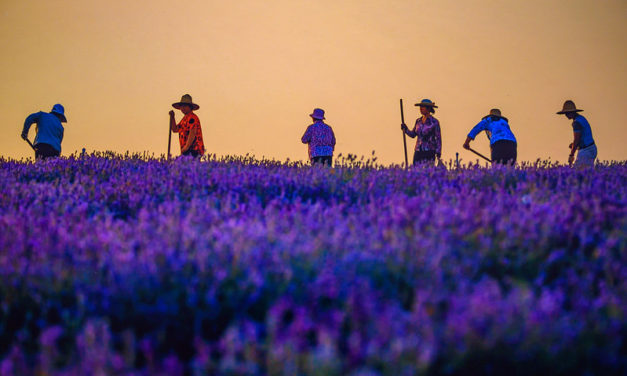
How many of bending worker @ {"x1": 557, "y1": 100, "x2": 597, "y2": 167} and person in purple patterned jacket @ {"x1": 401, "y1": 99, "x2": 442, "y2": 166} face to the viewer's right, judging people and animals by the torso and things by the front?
0

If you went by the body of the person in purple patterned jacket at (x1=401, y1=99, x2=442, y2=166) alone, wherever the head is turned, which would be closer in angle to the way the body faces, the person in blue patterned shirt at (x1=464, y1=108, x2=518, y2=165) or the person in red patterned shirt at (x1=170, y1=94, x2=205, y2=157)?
the person in red patterned shirt

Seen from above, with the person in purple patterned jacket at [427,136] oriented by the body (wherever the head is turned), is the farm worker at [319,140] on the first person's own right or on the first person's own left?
on the first person's own right

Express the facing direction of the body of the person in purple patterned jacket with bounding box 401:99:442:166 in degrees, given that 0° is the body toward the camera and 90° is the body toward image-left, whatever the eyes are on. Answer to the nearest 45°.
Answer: approximately 45°

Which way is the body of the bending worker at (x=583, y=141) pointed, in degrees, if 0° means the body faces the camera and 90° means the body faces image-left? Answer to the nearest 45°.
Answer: approximately 90°

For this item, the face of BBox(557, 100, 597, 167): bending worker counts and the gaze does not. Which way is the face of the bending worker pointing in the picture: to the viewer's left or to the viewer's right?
to the viewer's left

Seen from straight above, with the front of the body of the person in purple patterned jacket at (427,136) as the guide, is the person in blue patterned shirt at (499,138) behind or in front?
behind

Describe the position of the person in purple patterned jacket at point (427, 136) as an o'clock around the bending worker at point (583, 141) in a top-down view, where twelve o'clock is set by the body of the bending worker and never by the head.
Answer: The person in purple patterned jacket is roughly at 11 o'clock from the bending worker.

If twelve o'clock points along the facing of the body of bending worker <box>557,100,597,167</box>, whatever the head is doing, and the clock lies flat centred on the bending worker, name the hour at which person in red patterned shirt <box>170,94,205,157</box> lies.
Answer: The person in red patterned shirt is roughly at 11 o'clock from the bending worker.

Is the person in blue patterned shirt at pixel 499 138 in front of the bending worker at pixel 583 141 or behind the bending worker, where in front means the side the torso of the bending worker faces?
in front
